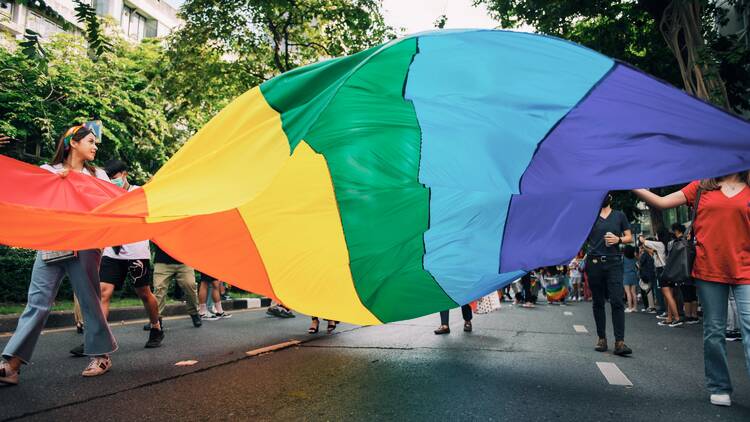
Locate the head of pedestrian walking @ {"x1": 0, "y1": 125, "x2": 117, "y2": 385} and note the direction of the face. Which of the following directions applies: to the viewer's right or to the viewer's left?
to the viewer's right

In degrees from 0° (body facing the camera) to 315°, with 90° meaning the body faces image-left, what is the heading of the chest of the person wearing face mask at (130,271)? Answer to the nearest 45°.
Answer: approximately 45°

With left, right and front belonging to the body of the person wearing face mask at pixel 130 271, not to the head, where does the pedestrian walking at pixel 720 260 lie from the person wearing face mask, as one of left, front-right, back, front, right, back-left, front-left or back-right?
left

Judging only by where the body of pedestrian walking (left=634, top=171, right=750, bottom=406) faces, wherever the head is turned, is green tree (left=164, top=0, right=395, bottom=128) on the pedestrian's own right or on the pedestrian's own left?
on the pedestrian's own right

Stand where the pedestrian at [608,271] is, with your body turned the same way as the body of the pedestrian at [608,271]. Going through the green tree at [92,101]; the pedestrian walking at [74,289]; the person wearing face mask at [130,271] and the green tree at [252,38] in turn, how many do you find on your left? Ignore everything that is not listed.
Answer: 0

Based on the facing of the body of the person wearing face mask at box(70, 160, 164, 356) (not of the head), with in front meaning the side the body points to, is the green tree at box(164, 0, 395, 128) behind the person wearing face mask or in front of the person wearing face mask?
behind

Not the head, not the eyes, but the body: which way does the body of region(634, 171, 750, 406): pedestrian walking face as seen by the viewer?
toward the camera

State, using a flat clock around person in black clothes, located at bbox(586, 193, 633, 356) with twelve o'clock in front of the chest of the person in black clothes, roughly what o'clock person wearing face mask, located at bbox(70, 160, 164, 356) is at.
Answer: The person wearing face mask is roughly at 2 o'clock from the person in black clothes.

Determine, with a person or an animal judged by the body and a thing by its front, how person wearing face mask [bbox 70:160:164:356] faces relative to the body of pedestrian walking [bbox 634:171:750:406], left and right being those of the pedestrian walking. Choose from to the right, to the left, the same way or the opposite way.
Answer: the same way

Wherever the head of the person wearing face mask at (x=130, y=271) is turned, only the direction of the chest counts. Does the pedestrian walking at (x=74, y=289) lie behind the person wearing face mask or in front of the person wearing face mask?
in front

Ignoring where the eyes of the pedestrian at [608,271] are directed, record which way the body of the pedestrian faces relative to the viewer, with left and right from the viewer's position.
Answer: facing the viewer

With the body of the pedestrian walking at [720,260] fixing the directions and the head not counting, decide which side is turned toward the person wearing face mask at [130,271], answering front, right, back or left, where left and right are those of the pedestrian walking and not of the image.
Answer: right

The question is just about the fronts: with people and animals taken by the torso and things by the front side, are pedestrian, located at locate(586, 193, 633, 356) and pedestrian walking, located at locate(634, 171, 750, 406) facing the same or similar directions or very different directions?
same or similar directions

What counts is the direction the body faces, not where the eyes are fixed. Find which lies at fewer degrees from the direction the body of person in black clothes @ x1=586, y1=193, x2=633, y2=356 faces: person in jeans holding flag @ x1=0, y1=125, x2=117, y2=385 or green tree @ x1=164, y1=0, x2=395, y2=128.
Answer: the person in jeans holding flag

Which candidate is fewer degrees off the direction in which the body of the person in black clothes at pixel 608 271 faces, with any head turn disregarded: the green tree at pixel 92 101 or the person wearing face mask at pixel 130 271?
the person wearing face mask

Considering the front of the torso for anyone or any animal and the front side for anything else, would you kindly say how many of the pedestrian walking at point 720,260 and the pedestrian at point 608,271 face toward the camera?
2

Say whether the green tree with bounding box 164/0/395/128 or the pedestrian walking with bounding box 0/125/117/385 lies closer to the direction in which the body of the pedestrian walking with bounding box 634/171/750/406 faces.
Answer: the pedestrian walking
